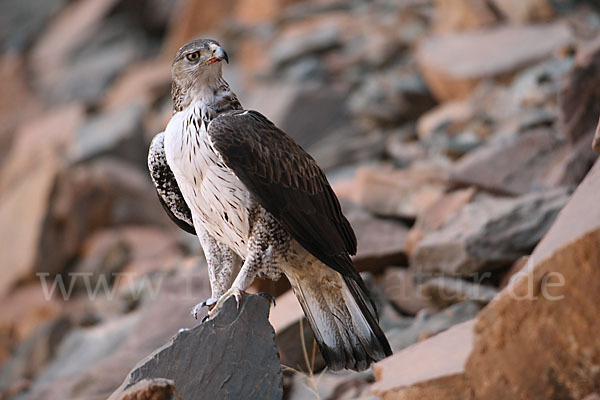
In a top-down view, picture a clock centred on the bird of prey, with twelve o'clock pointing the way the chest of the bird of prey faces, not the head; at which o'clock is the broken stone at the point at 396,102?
The broken stone is roughly at 5 o'clock from the bird of prey.

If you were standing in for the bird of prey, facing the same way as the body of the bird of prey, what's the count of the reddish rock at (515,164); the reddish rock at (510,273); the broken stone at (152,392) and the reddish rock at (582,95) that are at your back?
3

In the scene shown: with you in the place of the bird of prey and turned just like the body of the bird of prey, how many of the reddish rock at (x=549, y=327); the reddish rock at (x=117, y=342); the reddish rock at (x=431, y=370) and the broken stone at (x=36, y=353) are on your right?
2

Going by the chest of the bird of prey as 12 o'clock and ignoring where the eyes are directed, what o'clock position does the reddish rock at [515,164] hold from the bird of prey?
The reddish rock is roughly at 6 o'clock from the bird of prey.

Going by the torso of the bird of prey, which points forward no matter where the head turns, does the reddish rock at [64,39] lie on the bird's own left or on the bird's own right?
on the bird's own right

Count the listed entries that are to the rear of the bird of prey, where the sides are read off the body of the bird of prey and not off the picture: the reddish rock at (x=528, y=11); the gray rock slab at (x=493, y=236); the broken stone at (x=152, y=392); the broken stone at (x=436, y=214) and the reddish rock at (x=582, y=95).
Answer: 4

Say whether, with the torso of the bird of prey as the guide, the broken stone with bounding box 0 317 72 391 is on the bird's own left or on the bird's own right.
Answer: on the bird's own right

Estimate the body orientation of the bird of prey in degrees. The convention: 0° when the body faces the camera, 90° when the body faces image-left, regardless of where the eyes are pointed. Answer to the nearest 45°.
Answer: approximately 45°

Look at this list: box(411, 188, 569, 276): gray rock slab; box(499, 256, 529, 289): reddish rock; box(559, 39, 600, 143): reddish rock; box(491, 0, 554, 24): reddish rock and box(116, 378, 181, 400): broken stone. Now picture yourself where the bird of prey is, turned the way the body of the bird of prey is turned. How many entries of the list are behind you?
4

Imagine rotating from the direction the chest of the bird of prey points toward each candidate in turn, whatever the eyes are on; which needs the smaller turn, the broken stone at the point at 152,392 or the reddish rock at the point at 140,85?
the broken stone

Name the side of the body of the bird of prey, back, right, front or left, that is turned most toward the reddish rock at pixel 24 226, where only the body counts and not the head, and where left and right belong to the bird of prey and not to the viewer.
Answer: right

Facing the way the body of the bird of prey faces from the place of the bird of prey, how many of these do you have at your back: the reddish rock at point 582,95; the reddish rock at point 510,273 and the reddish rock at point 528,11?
3
